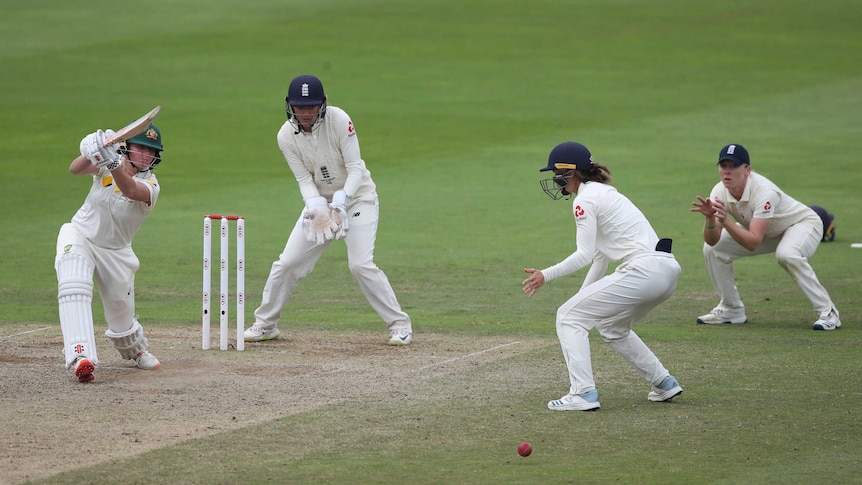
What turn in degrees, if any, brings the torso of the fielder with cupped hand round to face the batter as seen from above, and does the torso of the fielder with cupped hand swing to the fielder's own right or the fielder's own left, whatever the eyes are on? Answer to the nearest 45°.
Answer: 0° — they already face them

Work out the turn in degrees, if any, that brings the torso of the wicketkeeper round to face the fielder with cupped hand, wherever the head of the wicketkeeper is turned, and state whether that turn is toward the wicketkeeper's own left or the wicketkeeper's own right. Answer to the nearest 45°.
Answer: approximately 90° to the wicketkeeper's own left

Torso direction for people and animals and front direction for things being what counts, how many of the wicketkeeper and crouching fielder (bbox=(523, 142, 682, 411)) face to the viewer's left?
1

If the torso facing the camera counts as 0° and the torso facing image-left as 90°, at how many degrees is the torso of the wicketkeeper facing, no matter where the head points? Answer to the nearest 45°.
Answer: approximately 0°

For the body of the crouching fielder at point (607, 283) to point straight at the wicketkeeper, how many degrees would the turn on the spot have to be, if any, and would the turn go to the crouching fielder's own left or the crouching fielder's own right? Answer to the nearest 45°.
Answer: approximately 45° to the crouching fielder's own right

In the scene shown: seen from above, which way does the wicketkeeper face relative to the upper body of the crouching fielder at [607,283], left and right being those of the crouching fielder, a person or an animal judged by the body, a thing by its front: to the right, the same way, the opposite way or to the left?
to the left

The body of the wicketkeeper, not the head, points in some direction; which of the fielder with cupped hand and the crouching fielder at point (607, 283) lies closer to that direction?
the crouching fielder

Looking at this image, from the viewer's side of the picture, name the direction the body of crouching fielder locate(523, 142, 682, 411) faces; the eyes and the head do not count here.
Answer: to the viewer's left
